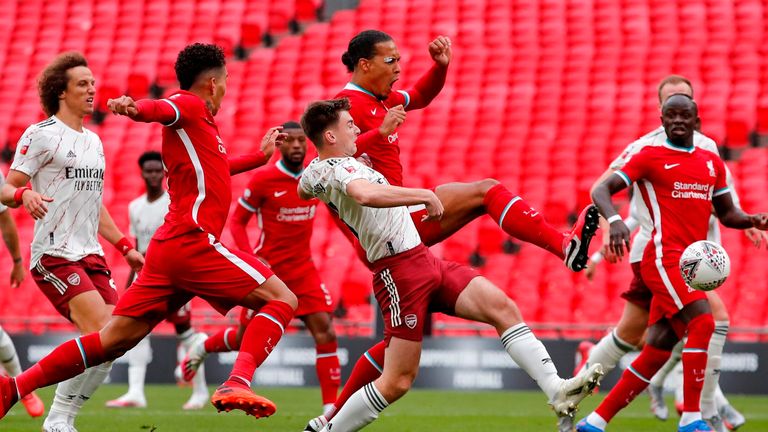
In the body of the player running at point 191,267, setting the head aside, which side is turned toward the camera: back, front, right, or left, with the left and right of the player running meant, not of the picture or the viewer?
right

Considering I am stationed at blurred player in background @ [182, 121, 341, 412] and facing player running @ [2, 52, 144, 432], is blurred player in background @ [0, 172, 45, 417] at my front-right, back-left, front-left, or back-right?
front-right

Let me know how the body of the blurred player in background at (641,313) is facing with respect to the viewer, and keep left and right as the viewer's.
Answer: facing the viewer

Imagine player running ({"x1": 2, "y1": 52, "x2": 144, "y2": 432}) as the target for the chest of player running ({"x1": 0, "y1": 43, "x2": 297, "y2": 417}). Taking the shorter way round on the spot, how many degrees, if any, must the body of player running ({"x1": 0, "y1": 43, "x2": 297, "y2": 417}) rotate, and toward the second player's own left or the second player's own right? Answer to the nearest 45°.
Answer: approximately 135° to the second player's own left

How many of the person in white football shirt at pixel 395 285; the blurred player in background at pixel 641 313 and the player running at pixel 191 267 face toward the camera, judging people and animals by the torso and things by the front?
1

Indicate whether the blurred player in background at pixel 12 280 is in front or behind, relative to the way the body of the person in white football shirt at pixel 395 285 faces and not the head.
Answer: behind

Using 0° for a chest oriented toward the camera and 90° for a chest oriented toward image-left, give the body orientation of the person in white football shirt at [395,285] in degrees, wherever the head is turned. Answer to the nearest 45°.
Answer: approximately 270°

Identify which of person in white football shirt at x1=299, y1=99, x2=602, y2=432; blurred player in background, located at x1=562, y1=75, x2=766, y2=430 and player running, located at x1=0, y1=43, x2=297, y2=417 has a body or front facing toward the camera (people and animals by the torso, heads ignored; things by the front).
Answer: the blurred player in background

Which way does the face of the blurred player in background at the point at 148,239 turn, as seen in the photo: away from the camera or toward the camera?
toward the camera

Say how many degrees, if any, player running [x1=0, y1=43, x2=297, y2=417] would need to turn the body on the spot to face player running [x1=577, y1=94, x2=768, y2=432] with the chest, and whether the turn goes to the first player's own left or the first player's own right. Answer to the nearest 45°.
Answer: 0° — they already face them

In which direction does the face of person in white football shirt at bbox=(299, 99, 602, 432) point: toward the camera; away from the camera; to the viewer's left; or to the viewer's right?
to the viewer's right
